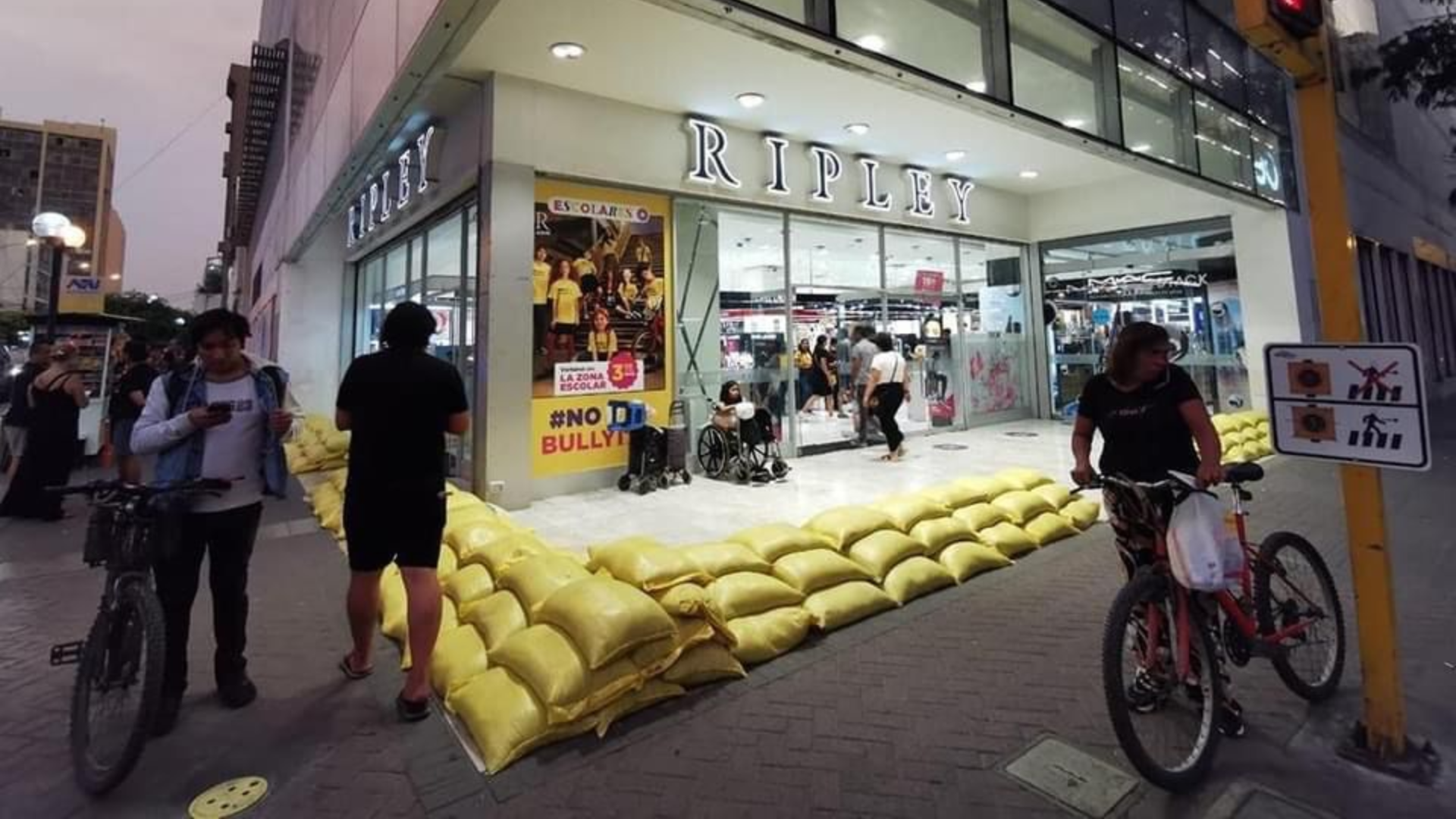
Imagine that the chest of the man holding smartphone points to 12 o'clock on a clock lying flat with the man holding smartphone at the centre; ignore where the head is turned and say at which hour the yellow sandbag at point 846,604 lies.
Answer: The yellow sandbag is roughly at 10 o'clock from the man holding smartphone.

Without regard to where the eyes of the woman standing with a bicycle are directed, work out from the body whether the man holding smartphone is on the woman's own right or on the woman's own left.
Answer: on the woman's own right

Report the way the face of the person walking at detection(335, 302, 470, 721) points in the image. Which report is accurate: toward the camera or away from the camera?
away from the camera

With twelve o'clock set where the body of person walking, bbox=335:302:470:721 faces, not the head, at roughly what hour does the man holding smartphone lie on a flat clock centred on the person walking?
The man holding smartphone is roughly at 10 o'clock from the person walking.

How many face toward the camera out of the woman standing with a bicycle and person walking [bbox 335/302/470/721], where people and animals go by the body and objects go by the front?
1

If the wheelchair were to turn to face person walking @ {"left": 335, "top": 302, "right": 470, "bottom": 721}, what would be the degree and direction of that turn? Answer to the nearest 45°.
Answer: approximately 45° to its right

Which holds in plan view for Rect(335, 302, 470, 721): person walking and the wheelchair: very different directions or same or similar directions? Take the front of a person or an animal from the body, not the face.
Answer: very different directions

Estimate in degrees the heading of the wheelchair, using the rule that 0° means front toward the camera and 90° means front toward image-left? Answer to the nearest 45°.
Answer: approximately 315°

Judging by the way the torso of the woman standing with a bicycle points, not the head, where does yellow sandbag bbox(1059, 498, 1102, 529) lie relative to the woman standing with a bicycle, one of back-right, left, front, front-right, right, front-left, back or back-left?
back

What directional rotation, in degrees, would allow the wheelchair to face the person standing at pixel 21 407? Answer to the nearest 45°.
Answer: approximately 135° to its right

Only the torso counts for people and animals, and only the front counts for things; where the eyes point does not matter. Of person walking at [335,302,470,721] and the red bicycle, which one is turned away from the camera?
the person walking
